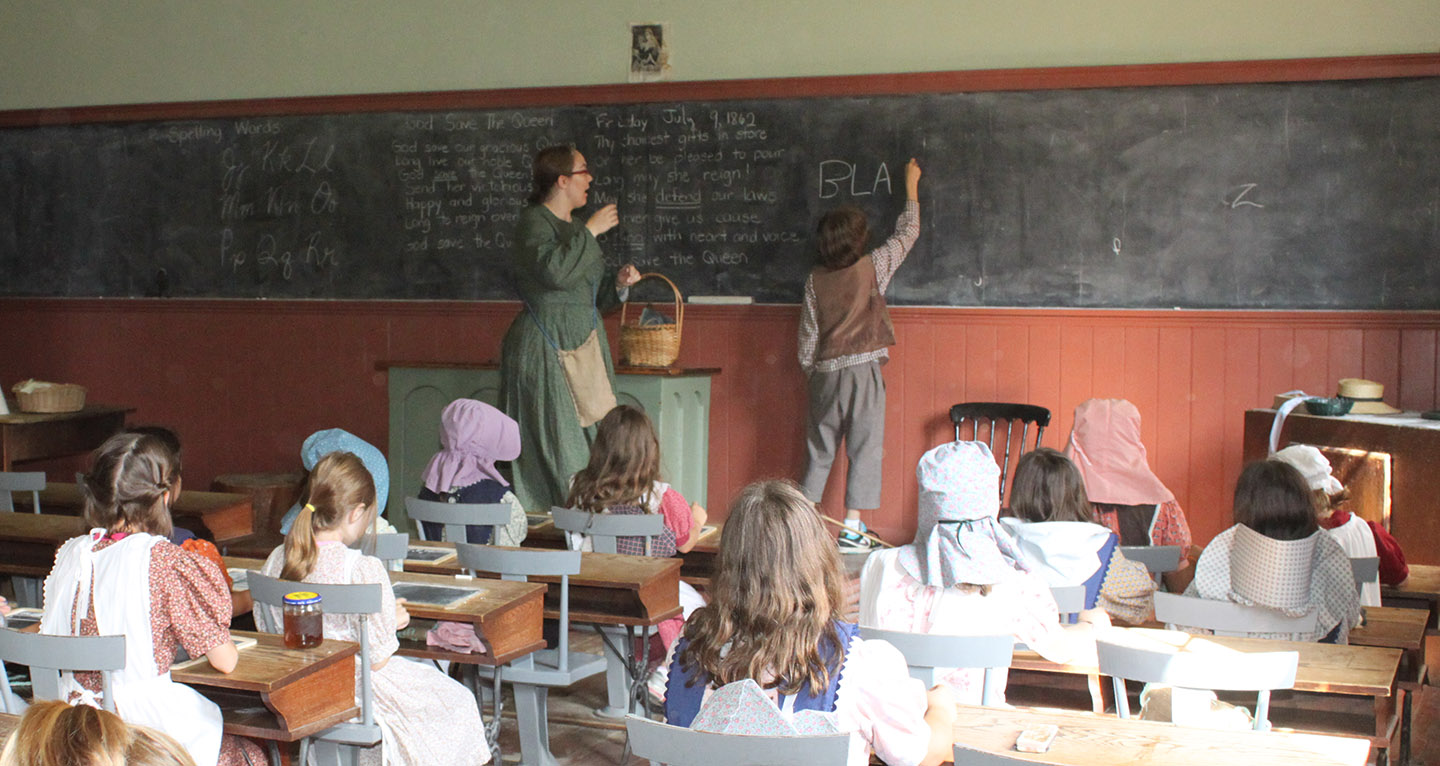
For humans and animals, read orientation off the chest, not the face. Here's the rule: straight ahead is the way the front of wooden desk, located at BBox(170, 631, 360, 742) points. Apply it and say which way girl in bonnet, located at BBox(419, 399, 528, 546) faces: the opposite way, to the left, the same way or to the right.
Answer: the opposite way

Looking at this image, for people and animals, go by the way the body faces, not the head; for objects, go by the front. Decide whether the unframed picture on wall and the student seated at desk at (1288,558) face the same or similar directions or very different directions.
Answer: very different directions

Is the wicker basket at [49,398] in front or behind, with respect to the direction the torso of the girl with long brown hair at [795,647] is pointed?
in front

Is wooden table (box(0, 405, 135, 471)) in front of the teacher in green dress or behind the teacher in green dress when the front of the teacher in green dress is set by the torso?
behind

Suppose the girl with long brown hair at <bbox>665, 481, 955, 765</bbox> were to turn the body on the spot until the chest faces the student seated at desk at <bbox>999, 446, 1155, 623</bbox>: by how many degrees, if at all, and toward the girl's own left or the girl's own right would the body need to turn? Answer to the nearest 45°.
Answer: approximately 45° to the girl's own right

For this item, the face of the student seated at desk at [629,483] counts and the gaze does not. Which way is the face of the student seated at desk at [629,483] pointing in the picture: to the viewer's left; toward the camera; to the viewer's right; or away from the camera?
away from the camera

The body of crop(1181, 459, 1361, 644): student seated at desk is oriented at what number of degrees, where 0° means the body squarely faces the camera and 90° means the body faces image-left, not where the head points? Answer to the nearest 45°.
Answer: approximately 180°

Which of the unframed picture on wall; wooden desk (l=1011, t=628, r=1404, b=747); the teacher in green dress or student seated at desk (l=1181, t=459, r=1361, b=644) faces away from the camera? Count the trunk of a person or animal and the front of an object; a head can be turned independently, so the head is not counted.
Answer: the student seated at desk

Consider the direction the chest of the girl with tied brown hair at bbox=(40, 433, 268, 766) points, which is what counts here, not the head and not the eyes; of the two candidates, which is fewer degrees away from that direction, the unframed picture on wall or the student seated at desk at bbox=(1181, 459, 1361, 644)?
the unframed picture on wall

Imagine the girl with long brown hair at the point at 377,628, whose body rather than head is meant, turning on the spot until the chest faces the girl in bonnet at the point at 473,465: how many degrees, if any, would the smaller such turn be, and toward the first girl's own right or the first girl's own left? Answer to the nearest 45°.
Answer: approximately 45° to the first girl's own left

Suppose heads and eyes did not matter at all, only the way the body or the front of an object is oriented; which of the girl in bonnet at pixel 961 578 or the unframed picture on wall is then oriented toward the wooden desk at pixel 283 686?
the unframed picture on wall

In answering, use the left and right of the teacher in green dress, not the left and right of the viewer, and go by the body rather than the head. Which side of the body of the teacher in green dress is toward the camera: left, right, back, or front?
right

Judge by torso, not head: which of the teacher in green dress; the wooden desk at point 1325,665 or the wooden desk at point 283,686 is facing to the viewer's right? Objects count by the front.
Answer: the teacher in green dress

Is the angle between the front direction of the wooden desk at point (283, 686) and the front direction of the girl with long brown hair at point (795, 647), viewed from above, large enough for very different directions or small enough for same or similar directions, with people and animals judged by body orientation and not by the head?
very different directions

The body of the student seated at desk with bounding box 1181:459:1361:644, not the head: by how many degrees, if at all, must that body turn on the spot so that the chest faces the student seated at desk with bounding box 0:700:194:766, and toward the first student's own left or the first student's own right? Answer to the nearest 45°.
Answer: approximately 180°

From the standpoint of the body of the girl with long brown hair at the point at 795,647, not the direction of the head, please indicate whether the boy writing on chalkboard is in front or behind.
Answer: in front

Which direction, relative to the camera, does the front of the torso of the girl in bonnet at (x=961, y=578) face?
away from the camera

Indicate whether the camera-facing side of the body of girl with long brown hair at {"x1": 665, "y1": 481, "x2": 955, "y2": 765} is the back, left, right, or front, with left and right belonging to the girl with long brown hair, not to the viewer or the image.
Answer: back
